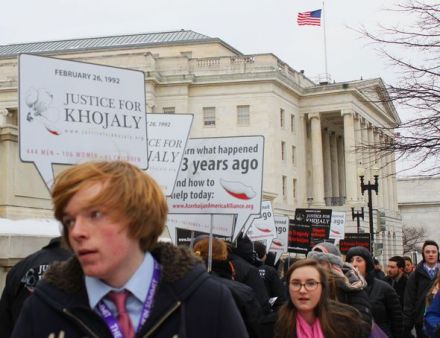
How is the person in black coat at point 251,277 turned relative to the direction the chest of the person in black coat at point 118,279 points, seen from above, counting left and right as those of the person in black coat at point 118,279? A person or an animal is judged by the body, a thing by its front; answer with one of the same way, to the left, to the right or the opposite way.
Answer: the opposite way

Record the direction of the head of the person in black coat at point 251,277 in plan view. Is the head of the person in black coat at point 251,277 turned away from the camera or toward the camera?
away from the camera

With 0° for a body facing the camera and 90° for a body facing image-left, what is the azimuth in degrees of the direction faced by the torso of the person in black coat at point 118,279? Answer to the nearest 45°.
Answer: approximately 0°

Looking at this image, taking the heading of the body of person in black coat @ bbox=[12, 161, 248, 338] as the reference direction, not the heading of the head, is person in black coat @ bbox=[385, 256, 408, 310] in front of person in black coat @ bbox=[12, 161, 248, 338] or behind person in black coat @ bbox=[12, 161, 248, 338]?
behind

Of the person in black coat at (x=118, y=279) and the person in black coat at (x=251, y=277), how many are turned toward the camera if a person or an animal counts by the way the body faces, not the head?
1

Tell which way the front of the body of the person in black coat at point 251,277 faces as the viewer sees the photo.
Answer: away from the camera

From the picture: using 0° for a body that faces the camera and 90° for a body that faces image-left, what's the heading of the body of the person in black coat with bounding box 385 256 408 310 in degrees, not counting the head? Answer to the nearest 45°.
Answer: approximately 45°

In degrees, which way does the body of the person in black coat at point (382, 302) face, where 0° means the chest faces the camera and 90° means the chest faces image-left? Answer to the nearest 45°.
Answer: approximately 45°

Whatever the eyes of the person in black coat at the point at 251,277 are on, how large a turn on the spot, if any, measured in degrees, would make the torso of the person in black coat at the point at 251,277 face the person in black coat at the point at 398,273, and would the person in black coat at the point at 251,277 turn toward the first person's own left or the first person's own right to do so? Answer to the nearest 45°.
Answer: approximately 45° to the first person's own right

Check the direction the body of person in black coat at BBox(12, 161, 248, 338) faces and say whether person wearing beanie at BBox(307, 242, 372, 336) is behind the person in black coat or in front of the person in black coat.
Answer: behind
